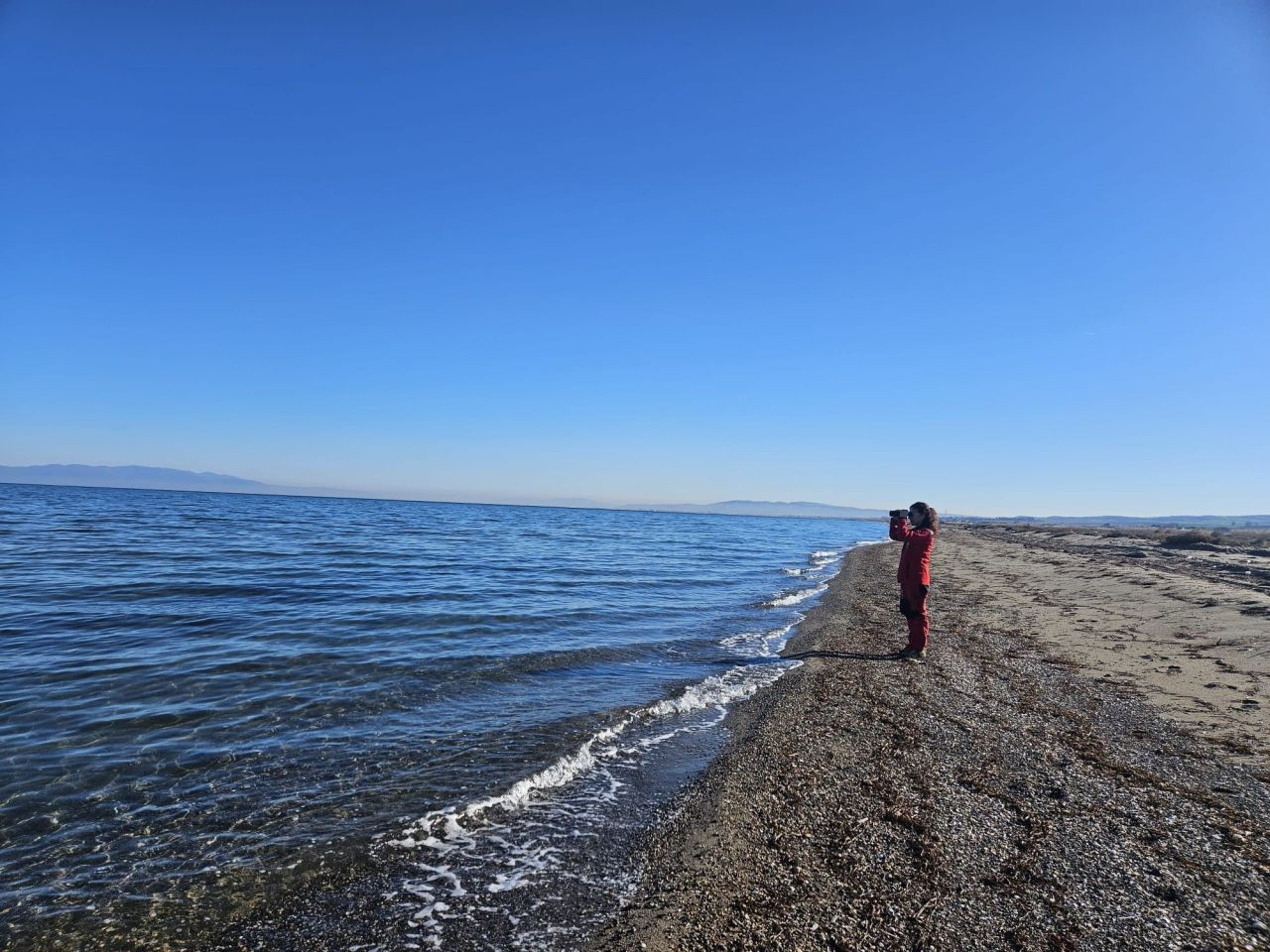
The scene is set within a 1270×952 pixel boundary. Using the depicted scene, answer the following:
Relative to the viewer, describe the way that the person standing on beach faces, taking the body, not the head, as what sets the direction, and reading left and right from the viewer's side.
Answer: facing to the left of the viewer

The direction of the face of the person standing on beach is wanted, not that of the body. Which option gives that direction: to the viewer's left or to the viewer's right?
to the viewer's left
